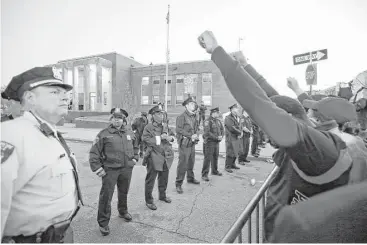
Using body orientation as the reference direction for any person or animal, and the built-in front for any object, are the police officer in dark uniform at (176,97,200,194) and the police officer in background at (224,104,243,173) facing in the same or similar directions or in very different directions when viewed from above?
same or similar directions

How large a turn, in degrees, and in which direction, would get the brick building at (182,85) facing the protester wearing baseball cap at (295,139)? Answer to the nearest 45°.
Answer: approximately 45° to its left

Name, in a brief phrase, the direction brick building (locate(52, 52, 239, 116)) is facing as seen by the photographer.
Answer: facing the viewer and to the left of the viewer

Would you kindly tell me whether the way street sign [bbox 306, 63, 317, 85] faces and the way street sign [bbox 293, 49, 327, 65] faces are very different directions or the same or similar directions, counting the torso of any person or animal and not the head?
same or similar directions

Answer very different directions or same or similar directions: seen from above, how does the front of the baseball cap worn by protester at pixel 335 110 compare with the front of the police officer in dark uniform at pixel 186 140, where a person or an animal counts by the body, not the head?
very different directions

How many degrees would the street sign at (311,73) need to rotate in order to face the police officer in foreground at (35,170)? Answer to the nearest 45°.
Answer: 0° — it already faces them

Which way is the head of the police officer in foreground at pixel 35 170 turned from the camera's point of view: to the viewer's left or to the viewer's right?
to the viewer's right

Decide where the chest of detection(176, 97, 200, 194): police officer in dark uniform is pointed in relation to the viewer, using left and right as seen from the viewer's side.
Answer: facing the viewer and to the right of the viewer

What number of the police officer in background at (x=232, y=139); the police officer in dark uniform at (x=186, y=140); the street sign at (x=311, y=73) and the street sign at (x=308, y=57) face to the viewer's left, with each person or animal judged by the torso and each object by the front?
0

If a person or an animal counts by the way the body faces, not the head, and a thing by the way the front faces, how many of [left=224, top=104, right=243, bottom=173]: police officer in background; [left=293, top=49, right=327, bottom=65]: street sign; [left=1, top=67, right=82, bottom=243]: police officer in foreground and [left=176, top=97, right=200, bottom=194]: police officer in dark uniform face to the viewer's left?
0

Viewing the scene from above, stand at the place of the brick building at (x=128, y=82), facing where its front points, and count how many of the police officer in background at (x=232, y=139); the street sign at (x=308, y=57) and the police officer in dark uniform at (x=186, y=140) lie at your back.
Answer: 0

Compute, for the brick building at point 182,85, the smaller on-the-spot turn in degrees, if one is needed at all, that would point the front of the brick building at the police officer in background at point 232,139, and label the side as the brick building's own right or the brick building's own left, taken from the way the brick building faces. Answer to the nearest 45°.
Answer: approximately 45° to the brick building's own left

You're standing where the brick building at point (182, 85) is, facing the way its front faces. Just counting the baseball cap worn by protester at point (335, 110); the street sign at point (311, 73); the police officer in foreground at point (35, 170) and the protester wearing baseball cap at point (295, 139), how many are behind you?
0

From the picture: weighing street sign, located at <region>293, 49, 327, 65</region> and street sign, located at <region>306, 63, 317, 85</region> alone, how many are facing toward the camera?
2

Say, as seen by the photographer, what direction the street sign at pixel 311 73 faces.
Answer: facing the viewer
